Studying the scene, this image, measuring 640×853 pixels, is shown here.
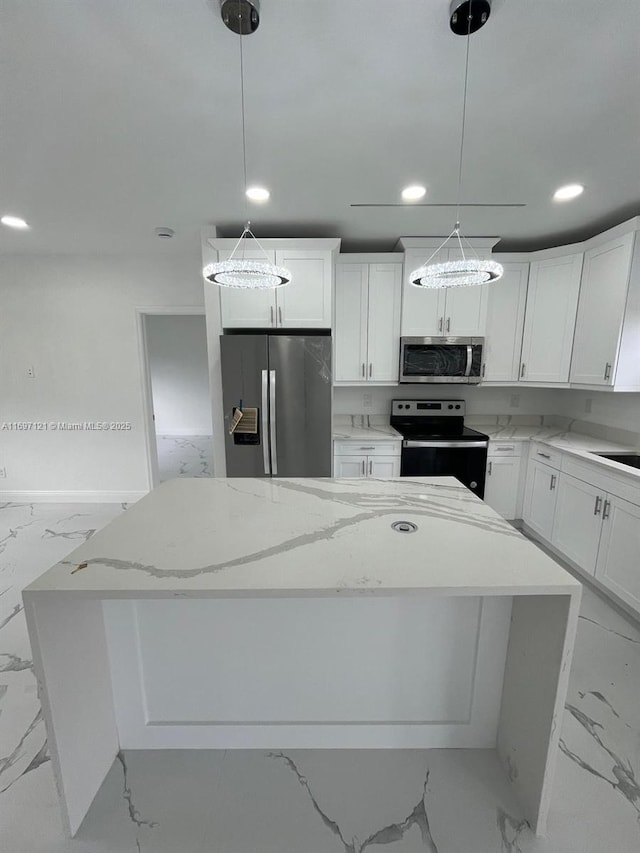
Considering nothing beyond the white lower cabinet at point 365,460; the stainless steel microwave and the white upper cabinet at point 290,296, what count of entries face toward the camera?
3

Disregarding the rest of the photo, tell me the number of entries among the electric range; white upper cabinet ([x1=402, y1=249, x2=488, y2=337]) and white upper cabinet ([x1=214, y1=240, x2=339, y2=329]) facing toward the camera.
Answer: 3

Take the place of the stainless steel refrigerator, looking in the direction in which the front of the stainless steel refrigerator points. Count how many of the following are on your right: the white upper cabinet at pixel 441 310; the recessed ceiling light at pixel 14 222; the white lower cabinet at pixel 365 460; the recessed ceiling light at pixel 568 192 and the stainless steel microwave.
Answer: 1

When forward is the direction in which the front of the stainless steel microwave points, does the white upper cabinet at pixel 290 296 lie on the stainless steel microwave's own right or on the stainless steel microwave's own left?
on the stainless steel microwave's own right

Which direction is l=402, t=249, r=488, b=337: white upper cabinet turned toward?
toward the camera

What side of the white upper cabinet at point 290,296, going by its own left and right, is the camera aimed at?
front

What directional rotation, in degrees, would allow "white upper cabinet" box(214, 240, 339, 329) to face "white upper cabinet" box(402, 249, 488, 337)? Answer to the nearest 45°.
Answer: approximately 90° to its left

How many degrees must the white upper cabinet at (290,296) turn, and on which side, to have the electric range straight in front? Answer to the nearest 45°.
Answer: approximately 90° to its left
